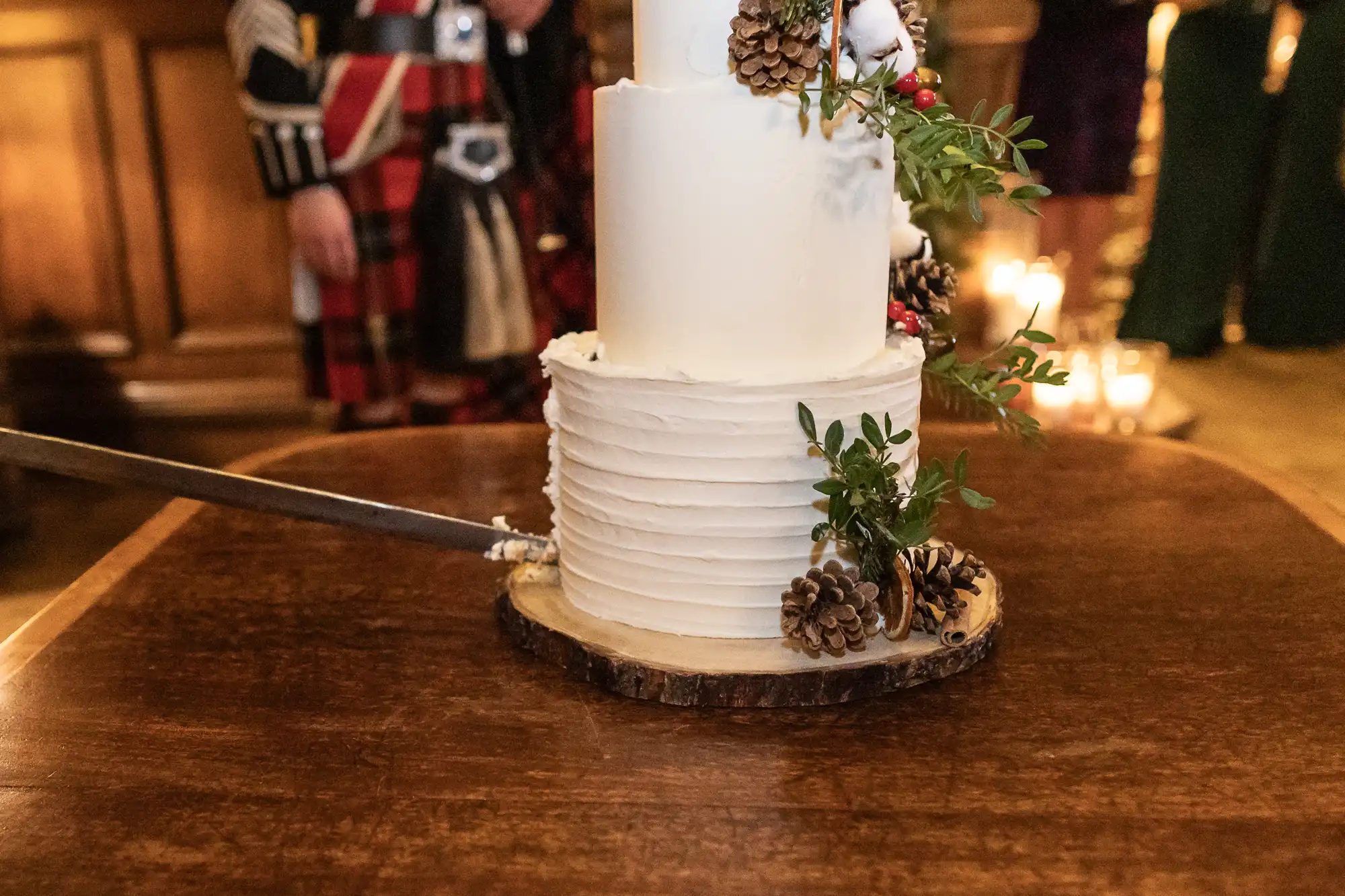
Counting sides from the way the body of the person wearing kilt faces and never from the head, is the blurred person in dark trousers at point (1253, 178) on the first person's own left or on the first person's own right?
on the first person's own left

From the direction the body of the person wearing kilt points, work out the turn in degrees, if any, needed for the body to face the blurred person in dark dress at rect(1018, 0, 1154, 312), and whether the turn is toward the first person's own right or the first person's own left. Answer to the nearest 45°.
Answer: approximately 45° to the first person's own left

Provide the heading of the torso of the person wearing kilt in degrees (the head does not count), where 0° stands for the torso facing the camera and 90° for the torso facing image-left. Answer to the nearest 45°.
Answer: approximately 315°

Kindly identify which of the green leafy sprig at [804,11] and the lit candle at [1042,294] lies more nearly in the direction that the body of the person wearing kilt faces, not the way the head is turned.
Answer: the green leafy sprig

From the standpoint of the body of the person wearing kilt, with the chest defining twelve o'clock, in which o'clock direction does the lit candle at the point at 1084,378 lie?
The lit candle is roughly at 10 o'clock from the person wearing kilt.

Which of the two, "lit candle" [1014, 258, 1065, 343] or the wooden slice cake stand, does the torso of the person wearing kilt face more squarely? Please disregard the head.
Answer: the wooden slice cake stand

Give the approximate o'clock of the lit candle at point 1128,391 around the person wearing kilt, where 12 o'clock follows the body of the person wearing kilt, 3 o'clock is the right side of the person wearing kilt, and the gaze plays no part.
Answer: The lit candle is roughly at 10 o'clock from the person wearing kilt.
